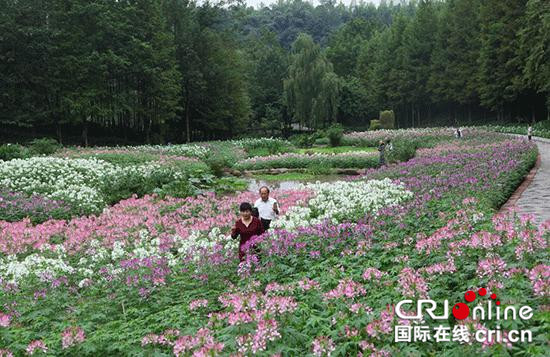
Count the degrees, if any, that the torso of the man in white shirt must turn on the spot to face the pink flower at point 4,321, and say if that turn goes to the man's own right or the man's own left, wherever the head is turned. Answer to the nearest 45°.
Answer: approximately 45° to the man's own right

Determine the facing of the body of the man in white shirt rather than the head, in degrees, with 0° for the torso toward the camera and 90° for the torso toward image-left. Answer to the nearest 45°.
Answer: approximately 0°

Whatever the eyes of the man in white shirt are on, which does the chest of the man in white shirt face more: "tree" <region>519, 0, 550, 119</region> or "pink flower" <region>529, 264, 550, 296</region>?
the pink flower

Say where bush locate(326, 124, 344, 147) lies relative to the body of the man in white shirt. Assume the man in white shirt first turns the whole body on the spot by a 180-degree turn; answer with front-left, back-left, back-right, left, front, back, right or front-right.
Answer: front

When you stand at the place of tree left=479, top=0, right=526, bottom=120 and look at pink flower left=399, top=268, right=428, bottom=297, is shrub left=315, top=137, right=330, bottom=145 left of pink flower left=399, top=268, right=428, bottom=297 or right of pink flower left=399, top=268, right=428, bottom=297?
right

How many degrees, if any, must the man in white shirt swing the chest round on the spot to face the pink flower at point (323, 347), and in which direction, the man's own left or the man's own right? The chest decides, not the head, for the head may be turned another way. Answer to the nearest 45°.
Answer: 0° — they already face it

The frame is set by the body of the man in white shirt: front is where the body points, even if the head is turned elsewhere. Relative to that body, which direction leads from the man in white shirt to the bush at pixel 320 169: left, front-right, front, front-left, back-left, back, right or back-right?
back

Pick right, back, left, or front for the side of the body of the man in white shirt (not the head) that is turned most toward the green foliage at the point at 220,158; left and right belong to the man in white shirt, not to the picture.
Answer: back

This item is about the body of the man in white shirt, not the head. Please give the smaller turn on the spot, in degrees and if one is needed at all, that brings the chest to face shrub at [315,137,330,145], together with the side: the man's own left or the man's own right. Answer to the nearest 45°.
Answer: approximately 180°
